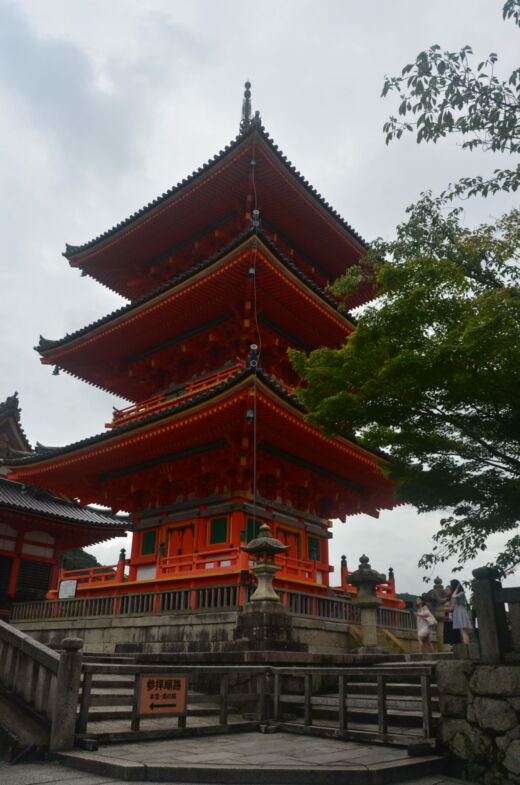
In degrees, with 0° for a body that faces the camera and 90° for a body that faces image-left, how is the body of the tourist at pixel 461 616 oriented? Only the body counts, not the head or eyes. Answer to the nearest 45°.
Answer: approximately 90°

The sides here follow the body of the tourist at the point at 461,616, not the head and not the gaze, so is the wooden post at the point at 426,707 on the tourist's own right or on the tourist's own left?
on the tourist's own left

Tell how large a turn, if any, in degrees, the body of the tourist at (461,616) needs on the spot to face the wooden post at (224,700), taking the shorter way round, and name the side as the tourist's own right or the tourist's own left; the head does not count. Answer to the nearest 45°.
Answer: approximately 45° to the tourist's own left

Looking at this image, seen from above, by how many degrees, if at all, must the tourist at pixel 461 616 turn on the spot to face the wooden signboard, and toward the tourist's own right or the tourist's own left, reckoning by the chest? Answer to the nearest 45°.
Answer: approximately 45° to the tourist's own left

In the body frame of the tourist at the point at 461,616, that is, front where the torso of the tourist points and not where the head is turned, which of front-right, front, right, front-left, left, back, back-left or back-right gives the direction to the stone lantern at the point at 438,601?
right

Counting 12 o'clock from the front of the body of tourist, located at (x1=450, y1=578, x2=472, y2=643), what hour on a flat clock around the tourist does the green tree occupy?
The green tree is roughly at 9 o'clock from the tourist.

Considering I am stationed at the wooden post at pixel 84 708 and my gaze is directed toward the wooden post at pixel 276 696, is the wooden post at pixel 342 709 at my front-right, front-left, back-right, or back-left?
front-right

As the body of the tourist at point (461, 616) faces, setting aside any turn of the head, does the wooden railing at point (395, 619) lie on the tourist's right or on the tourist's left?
on the tourist's right

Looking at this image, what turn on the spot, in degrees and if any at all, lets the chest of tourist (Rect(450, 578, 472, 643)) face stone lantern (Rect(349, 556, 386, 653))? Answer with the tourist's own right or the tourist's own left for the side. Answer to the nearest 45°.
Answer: approximately 45° to the tourist's own right
